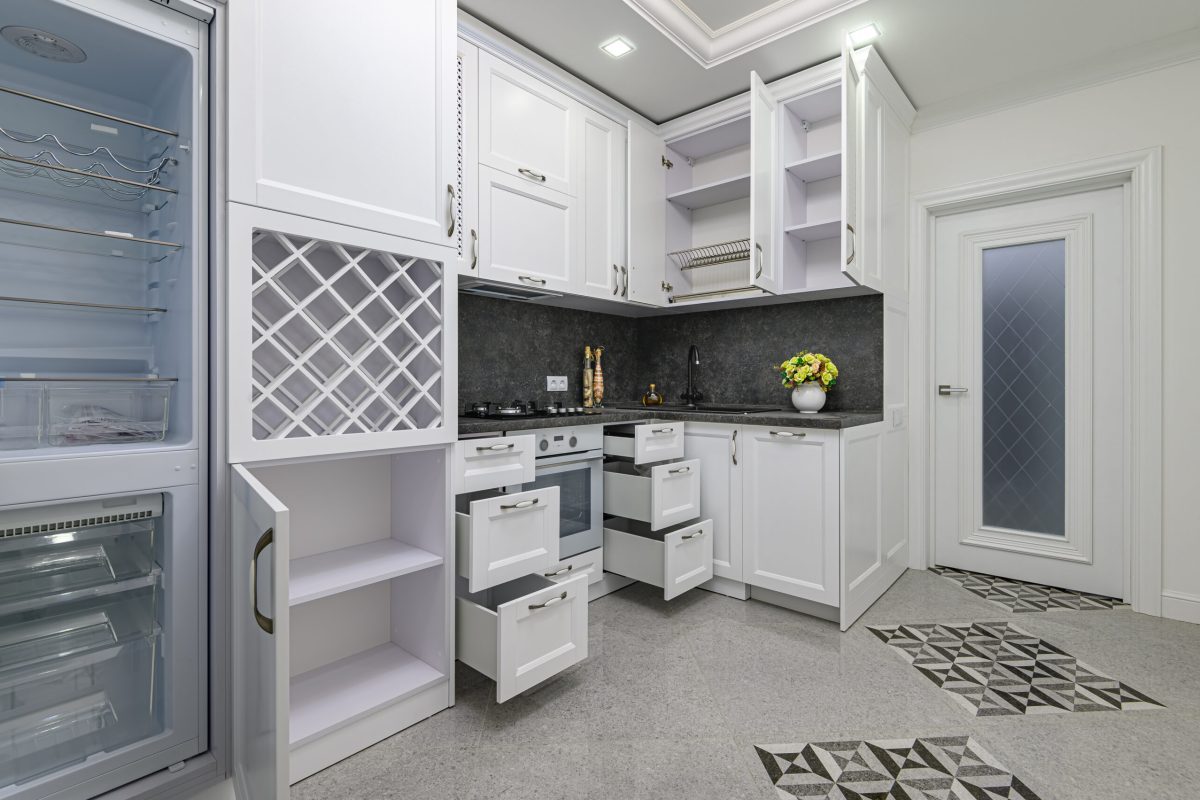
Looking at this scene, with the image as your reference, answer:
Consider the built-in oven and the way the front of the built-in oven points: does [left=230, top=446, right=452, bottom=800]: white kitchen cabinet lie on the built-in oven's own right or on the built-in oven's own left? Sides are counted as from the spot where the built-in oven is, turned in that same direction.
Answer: on the built-in oven's own right

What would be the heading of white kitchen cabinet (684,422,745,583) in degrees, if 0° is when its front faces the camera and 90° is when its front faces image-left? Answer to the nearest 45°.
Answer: approximately 45°

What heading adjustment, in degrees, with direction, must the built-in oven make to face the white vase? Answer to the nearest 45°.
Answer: approximately 45° to its left

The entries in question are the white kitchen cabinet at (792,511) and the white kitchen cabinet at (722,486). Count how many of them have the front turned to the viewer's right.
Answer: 0

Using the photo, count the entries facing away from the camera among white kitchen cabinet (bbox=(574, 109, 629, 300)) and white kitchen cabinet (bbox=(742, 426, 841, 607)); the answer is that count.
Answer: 0

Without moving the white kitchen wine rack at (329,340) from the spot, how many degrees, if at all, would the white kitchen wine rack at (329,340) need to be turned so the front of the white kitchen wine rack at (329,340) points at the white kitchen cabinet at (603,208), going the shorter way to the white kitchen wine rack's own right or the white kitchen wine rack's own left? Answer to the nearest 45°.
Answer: approximately 90° to the white kitchen wine rack's own left

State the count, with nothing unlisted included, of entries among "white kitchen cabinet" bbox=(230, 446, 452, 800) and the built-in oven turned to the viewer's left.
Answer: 0
